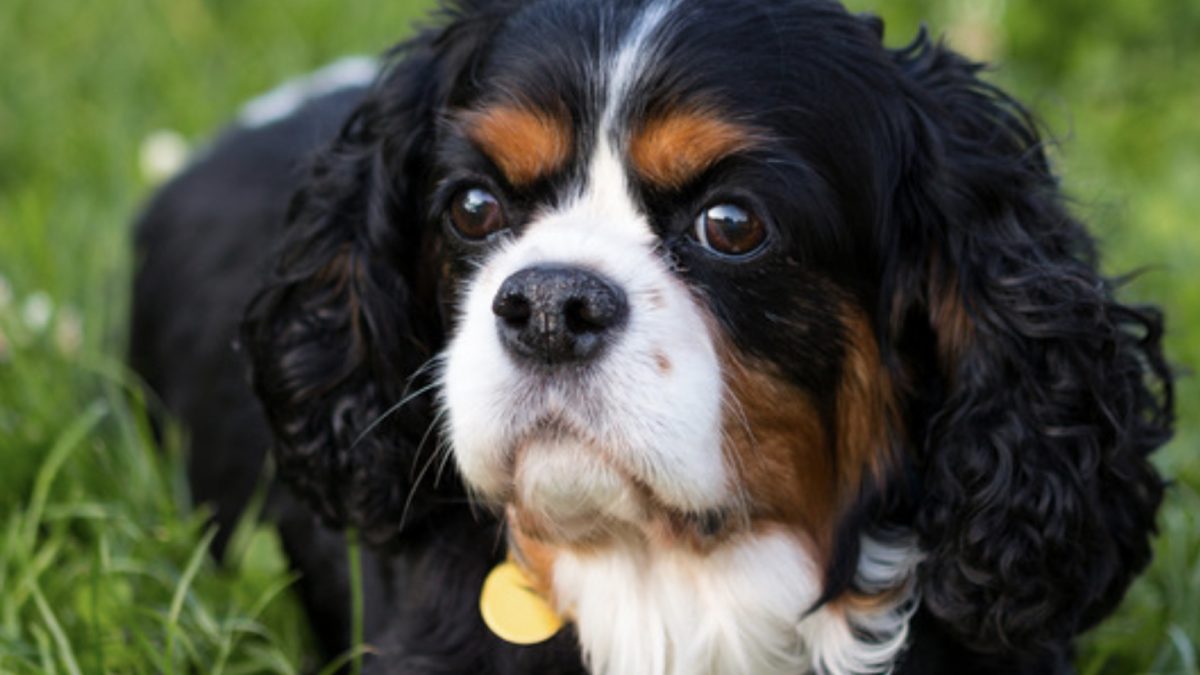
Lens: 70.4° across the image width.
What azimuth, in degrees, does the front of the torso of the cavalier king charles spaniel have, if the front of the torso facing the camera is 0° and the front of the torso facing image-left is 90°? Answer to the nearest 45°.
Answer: approximately 315°

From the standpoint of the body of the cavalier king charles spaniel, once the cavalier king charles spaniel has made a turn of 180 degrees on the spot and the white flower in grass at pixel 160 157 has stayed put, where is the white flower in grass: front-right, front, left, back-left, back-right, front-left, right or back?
front

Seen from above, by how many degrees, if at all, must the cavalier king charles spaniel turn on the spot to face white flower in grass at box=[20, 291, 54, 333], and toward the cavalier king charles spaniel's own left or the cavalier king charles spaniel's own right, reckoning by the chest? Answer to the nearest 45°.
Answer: approximately 180°

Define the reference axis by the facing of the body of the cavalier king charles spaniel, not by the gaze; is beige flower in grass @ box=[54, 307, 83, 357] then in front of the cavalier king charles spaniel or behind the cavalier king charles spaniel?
behind
